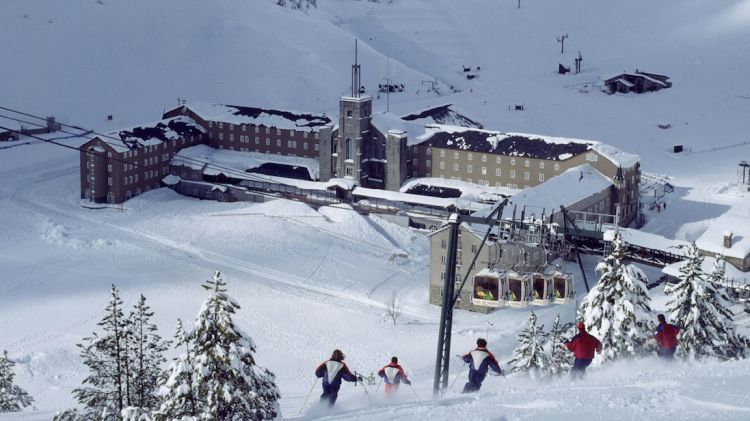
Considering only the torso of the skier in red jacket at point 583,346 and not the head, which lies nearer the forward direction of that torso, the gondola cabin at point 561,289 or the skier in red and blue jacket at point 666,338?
the gondola cabin

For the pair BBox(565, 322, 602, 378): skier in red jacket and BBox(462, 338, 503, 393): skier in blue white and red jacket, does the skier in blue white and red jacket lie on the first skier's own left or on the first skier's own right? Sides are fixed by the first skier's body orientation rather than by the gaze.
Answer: on the first skier's own left

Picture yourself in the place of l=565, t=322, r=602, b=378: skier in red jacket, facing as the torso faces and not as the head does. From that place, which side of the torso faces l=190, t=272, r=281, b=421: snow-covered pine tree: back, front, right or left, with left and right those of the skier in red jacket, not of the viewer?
left

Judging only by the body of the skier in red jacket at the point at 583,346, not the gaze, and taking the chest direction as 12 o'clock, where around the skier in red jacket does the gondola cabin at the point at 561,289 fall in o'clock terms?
The gondola cabin is roughly at 12 o'clock from the skier in red jacket.

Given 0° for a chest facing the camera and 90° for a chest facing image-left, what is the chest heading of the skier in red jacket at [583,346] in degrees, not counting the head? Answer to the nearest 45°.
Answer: approximately 180°

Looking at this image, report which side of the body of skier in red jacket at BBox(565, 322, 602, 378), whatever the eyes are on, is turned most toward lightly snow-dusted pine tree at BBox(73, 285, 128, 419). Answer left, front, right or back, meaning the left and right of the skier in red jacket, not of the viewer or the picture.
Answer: left
